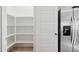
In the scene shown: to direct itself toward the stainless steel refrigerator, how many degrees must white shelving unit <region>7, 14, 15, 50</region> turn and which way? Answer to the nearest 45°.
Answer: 0° — it already faces it

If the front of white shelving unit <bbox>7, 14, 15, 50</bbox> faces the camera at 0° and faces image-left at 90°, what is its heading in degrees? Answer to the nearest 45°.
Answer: approximately 270°
